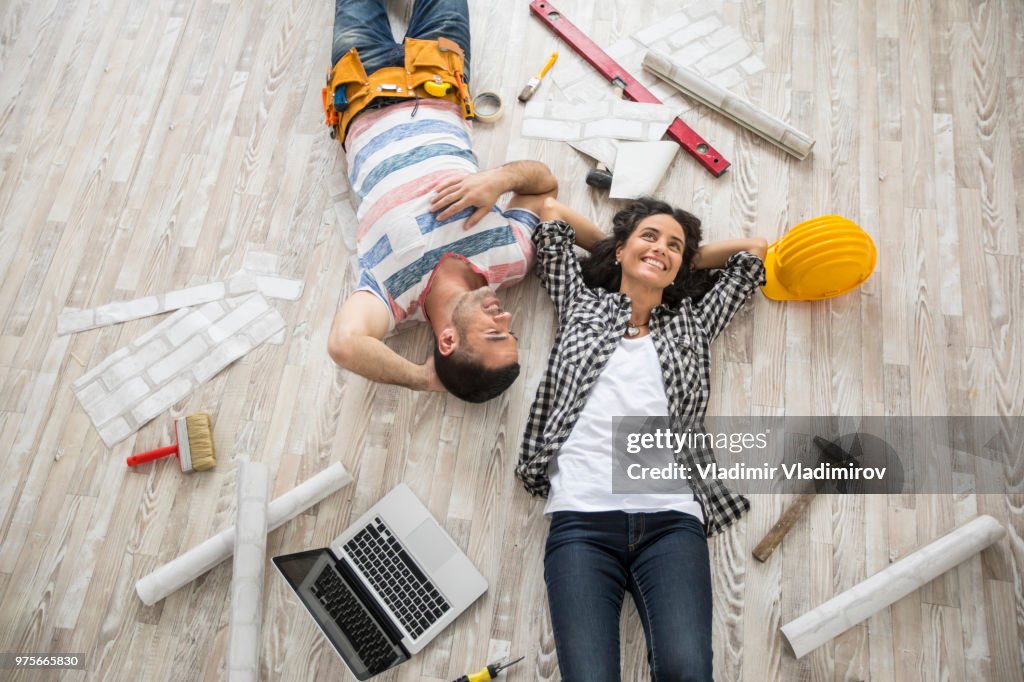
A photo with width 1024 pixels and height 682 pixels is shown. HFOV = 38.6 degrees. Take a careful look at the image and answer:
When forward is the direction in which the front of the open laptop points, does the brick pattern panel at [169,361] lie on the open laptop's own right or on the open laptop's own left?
on the open laptop's own left

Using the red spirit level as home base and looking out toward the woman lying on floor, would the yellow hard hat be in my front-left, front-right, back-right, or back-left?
front-left

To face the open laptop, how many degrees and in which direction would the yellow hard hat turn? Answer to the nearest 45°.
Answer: approximately 45° to its left

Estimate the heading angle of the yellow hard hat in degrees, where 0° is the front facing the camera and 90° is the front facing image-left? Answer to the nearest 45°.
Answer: approximately 90°

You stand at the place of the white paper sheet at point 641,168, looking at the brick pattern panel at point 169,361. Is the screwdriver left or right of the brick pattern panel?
left

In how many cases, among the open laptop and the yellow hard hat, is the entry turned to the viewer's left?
1

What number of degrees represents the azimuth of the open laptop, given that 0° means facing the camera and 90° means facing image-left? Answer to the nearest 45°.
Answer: approximately 225°

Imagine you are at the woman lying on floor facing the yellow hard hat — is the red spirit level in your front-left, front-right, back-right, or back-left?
front-left

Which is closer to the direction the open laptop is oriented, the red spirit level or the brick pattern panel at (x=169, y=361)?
the red spirit level
